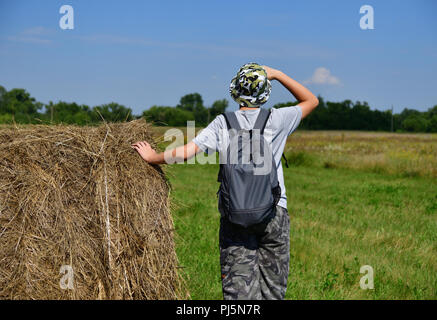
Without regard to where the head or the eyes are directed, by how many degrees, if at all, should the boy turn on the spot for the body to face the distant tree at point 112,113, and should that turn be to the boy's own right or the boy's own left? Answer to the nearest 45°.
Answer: approximately 45° to the boy's own left

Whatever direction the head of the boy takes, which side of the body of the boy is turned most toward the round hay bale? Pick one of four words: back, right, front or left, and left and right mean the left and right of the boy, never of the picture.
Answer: left

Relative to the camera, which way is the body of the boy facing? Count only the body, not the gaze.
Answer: away from the camera

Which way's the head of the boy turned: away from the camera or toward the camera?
away from the camera
